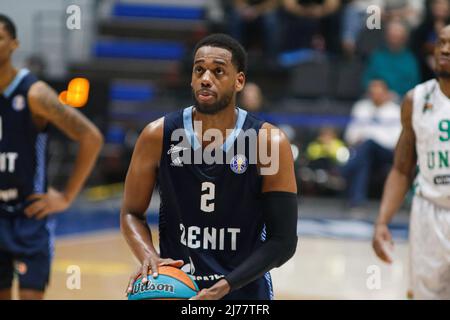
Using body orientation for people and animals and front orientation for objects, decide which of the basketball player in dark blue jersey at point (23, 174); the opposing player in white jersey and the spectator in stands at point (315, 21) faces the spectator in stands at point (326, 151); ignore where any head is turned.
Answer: the spectator in stands at point (315, 21)

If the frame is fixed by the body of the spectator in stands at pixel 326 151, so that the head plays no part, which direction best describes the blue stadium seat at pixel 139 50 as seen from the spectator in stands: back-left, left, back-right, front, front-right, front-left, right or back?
back-right

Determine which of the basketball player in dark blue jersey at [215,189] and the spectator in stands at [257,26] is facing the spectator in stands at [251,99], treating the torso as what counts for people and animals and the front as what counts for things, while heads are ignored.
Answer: the spectator in stands at [257,26]

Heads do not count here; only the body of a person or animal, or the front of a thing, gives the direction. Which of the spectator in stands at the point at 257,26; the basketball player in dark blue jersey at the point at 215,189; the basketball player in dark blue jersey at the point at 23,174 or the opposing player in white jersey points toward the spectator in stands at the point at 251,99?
the spectator in stands at the point at 257,26

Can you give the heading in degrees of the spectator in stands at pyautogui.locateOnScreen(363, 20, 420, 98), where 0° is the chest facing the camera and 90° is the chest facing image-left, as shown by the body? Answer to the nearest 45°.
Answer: approximately 0°

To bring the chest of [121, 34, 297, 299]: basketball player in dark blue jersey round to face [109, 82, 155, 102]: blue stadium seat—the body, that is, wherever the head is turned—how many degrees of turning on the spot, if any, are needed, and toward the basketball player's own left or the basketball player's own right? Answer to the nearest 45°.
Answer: approximately 180°

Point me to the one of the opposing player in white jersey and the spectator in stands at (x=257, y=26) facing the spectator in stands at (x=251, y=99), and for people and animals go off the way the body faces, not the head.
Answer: the spectator in stands at (x=257, y=26)

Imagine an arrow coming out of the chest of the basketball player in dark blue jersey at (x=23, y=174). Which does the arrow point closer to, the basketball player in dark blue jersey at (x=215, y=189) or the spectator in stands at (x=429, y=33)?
the basketball player in dark blue jersey

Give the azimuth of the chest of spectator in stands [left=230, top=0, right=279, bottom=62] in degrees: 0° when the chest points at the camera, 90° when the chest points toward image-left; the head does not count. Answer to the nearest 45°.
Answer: approximately 0°

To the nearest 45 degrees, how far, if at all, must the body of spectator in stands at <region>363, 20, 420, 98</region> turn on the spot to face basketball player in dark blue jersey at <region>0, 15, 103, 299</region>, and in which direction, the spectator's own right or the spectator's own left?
0° — they already face them
